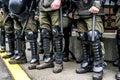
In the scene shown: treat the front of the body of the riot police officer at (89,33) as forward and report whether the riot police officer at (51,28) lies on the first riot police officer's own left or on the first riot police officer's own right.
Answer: on the first riot police officer's own right

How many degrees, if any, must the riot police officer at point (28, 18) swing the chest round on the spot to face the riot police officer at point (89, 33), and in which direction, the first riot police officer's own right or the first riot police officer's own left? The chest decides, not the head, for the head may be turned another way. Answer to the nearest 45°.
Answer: approximately 90° to the first riot police officer's own left

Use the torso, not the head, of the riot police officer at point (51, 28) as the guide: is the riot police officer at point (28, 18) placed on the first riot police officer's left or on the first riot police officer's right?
on the first riot police officer's right

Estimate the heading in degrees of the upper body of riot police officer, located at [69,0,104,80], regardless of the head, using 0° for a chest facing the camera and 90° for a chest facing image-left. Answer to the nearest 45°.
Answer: approximately 45°

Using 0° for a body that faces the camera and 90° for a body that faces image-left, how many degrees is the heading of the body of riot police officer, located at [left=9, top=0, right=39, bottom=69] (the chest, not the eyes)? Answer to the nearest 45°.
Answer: approximately 45°

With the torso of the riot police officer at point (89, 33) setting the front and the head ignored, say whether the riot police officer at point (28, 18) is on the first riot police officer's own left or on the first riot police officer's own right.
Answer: on the first riot police officer's own right

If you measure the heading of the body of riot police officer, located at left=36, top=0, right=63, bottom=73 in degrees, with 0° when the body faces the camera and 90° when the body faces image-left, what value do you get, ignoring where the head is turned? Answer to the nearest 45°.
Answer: approximately 45°
